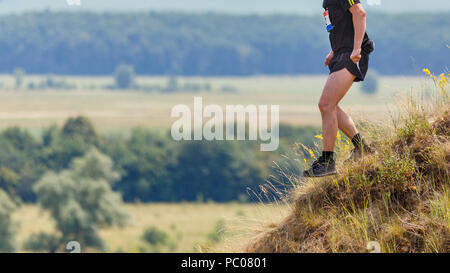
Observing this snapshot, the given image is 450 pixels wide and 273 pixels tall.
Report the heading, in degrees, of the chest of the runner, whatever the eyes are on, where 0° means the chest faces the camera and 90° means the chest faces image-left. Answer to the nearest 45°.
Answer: approximately 90°
